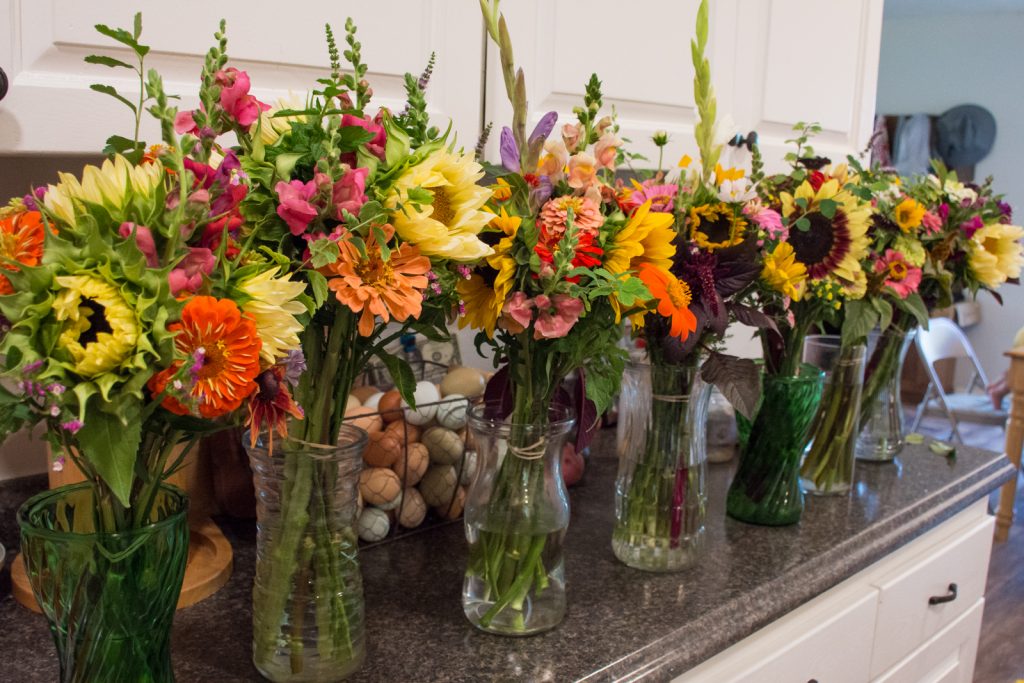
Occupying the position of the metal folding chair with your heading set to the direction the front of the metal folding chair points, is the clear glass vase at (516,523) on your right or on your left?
on your right

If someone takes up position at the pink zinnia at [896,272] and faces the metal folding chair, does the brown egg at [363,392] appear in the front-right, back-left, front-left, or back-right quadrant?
back-left

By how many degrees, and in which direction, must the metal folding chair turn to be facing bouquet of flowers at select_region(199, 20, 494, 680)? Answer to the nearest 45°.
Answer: approximately 45° to its right

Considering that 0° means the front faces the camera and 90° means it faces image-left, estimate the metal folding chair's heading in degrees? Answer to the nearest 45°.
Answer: approximately 315°
